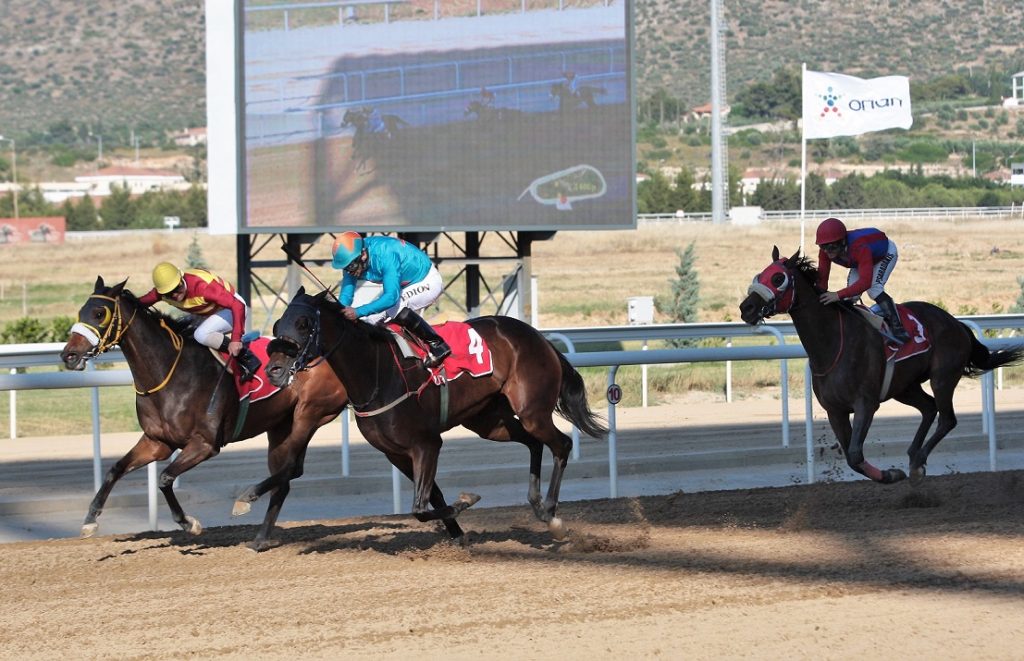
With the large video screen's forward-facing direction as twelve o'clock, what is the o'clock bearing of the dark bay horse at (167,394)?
The dark bay horse is roughly at 12 o'clock from the large video screen.

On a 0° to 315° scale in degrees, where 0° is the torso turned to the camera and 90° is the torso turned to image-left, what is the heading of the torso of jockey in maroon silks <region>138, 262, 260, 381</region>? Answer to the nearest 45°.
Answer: approximately 45°

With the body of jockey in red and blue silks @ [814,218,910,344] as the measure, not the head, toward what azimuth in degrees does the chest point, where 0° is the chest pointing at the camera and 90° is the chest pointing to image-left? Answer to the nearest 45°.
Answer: approximately 45°

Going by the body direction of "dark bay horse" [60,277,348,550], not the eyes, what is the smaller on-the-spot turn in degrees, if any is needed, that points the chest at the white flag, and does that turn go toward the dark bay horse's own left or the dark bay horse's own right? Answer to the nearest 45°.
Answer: approximately 180°

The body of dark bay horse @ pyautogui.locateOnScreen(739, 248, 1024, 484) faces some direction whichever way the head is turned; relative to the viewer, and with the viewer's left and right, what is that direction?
facing the viewer and to the left of the viewer

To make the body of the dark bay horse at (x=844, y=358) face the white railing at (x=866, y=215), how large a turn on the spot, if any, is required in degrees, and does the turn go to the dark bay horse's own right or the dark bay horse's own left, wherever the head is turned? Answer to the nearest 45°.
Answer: approximately 135° to the dark bay horse's own right

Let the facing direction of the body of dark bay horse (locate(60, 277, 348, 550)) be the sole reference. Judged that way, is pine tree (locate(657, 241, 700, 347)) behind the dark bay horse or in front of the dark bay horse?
behind

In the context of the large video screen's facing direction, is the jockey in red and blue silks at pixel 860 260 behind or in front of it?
in front

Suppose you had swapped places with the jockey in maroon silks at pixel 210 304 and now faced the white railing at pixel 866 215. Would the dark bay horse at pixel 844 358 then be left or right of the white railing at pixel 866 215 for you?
right

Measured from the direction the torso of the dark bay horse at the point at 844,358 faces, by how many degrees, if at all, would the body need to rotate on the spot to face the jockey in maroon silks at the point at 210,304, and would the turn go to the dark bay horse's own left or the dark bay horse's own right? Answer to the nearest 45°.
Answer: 0° — it already faces them

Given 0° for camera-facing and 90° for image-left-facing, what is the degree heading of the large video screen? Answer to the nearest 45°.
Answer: approximately 0°
